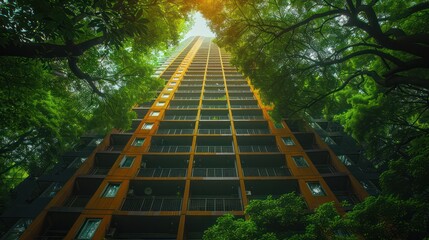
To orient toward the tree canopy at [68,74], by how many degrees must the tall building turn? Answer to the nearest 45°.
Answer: approximately 45° to its right

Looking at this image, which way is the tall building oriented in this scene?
toward the camera
